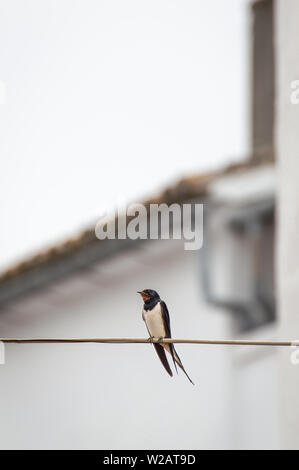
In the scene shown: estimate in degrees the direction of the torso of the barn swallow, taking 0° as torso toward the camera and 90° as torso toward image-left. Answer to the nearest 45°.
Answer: approximately 45°

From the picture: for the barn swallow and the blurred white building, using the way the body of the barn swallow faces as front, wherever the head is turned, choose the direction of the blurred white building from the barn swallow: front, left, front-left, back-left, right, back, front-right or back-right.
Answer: back-right
